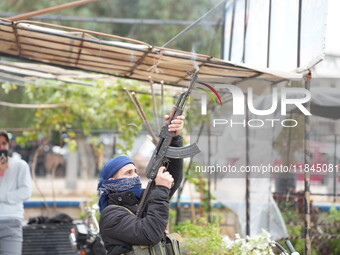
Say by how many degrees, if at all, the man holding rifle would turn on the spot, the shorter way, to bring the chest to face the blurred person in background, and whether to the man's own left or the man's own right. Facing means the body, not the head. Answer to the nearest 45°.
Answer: approximately 135° to the man's own left

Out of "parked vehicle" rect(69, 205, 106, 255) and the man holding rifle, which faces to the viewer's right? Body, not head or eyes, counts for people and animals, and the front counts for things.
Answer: the man holding rifle

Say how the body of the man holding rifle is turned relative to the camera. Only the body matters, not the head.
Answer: to the viewer's right
